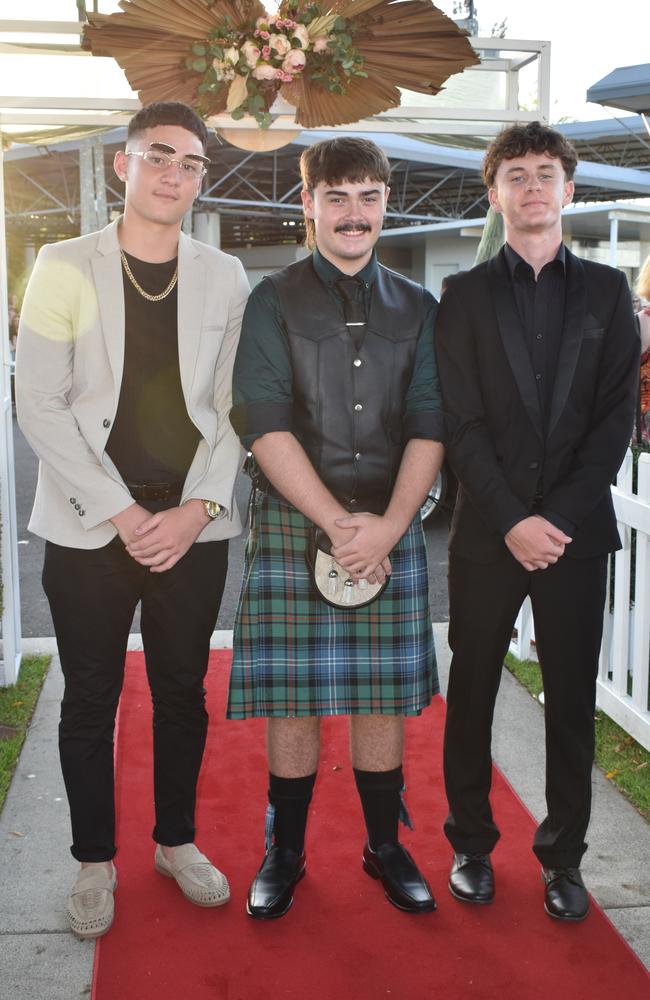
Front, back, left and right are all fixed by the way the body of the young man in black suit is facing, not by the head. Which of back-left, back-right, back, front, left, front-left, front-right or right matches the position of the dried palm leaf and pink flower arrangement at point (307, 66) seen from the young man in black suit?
back-right

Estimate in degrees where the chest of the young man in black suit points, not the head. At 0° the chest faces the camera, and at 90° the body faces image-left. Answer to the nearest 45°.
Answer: approximately 0°

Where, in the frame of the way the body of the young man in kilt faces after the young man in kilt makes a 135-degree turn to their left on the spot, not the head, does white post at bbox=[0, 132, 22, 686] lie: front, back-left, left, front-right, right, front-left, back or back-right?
left

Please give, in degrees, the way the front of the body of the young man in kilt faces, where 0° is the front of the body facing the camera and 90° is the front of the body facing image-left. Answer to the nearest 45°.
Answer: approximately 0°

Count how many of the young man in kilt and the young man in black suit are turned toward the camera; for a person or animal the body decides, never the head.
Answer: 2
